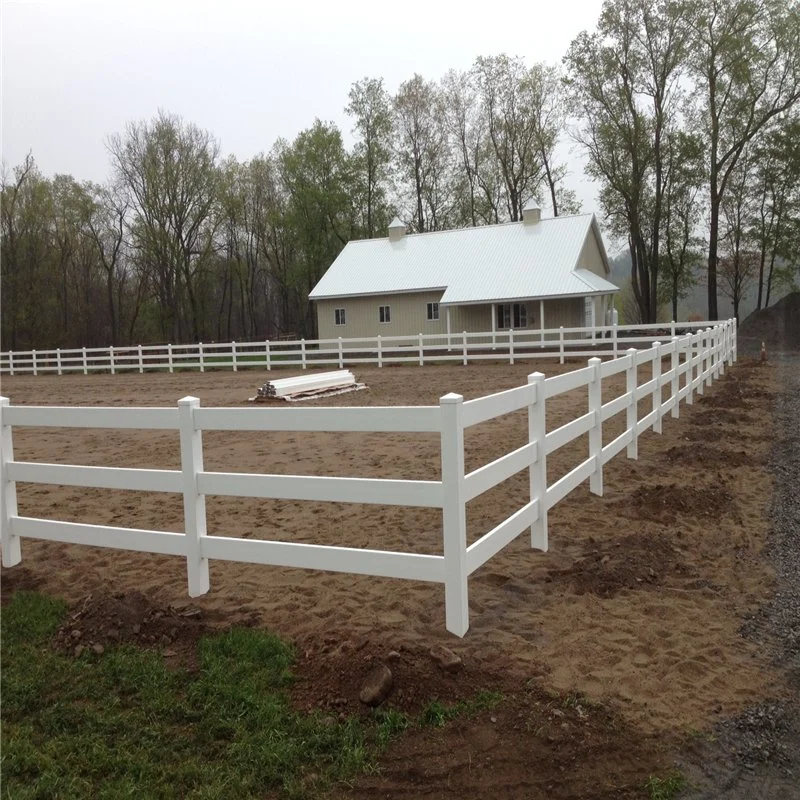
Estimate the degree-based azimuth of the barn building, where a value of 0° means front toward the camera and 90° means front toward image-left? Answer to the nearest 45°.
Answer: approximately 0°

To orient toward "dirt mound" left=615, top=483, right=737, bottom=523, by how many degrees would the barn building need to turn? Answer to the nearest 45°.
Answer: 0° — it already faces it

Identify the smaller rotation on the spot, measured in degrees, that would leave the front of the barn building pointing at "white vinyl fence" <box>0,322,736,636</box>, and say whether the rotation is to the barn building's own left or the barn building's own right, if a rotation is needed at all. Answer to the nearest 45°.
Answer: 0° — it already faces it

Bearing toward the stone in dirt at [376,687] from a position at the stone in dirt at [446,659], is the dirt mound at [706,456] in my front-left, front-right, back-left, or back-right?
back-right

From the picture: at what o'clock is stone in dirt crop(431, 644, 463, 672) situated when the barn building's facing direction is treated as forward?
The stone in dirt is roughly at 12 o'clock from the barn building.

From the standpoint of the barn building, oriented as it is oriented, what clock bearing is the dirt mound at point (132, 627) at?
The dirt mound is roughly at 12 o'clock from the barn building.

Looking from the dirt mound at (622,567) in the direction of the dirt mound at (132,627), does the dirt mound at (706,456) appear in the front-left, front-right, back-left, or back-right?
back-right

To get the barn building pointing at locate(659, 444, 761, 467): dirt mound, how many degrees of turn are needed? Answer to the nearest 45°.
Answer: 0° — it already faces it
